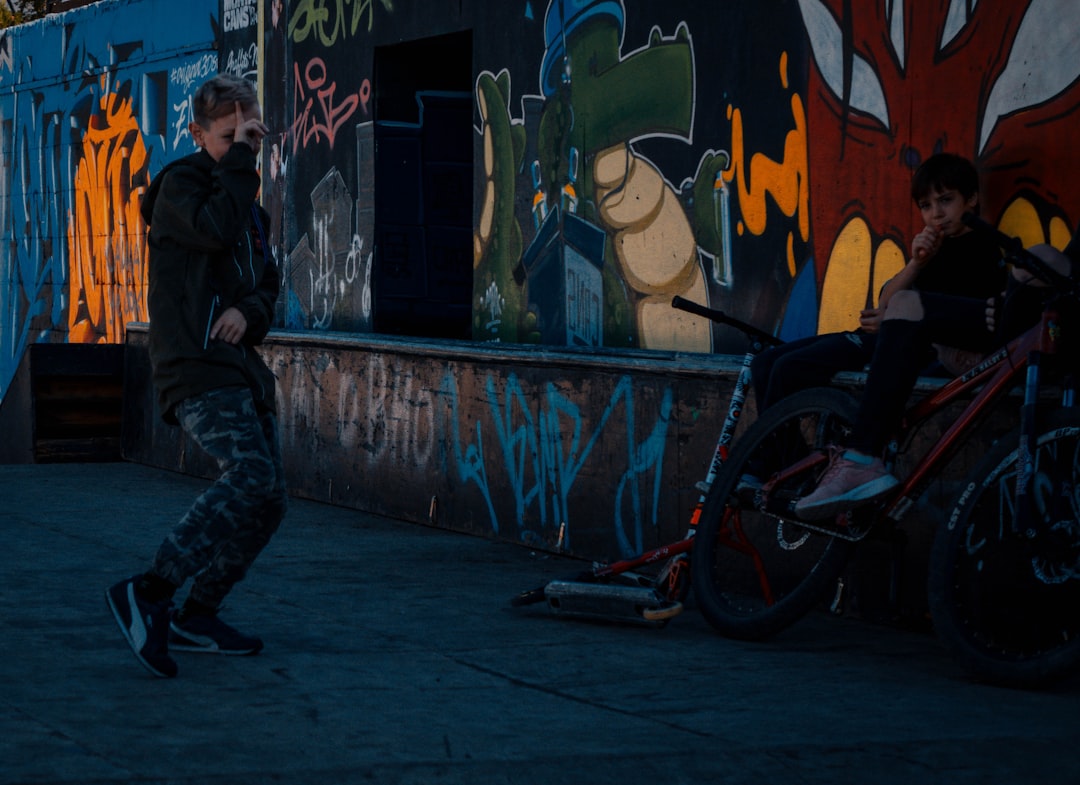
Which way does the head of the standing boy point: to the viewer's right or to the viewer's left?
to the viewer's right

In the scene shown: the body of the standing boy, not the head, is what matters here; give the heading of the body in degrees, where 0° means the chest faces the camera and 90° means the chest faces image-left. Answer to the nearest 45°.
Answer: approximately 315°

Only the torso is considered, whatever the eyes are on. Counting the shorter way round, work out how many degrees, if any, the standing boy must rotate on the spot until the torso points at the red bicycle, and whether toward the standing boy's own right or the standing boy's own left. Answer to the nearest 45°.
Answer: approximately 45° to the standing boy's own left

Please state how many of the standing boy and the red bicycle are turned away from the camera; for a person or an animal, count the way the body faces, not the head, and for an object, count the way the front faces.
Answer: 0
